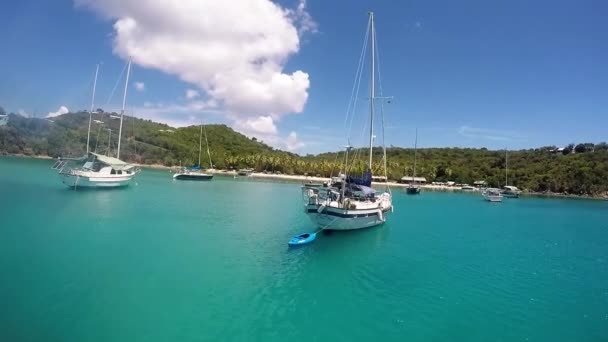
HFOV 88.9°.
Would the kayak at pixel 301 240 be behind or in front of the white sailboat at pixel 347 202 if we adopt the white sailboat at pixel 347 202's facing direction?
behind
